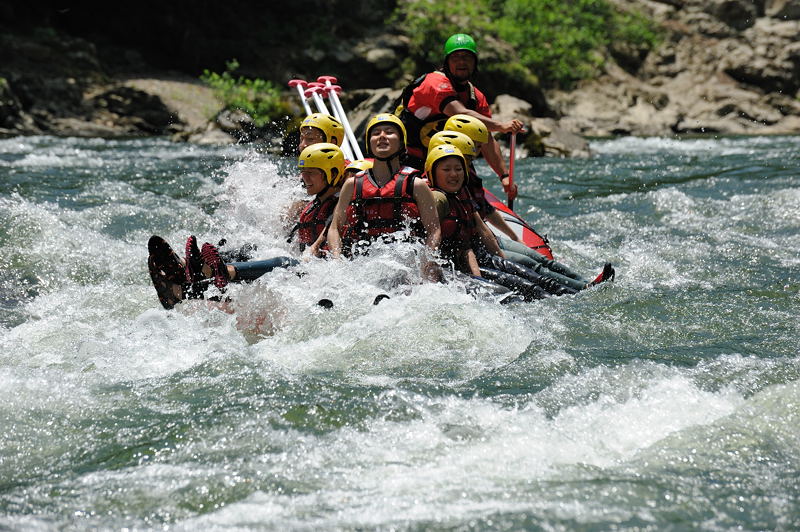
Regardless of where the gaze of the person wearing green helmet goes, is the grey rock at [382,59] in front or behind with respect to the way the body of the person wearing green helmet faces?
behind

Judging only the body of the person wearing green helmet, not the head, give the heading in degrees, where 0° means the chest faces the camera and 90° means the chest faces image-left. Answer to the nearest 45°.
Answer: approximately 315°

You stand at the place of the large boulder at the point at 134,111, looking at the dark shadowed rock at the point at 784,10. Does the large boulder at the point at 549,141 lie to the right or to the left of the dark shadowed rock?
right

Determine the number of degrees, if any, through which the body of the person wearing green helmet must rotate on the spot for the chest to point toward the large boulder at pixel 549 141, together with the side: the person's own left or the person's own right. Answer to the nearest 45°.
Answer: approximately 135° to the person's own left

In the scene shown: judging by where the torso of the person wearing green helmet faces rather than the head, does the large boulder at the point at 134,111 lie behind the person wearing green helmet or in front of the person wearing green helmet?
behind

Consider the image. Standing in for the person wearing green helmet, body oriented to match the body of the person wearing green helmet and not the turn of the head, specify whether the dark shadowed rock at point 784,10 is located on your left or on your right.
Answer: on your left

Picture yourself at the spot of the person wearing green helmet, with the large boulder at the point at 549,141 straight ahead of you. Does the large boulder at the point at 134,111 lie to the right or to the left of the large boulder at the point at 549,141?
left
